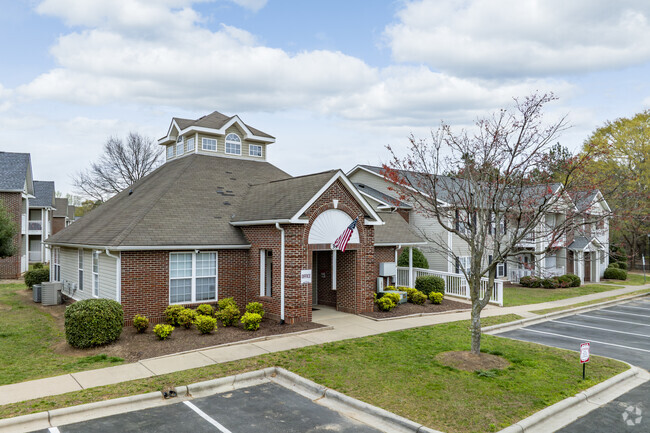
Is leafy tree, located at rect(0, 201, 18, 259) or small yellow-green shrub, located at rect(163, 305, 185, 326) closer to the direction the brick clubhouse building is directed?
the small yellow-green shrub

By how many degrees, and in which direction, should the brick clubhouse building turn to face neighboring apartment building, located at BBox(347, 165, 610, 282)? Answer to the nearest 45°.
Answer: approximately 90° to its left

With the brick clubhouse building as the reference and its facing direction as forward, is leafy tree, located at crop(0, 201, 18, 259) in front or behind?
behind

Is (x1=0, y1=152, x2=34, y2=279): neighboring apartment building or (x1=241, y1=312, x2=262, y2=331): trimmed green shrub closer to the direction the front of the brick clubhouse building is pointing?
the trimmed green shrub

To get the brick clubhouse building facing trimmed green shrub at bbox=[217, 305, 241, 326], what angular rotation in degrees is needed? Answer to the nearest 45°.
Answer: approximately 45° to its right

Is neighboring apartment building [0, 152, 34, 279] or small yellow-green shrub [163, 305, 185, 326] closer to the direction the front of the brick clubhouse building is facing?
the small yellow-green shrub

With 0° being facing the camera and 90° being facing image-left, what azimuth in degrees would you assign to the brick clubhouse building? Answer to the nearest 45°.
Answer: approximately 315°

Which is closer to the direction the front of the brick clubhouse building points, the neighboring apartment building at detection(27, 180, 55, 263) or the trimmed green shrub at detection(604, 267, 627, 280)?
the trimmed green shrub

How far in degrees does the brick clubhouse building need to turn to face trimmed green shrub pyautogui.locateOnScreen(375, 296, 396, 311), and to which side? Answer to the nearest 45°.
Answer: approximately 45° to its left

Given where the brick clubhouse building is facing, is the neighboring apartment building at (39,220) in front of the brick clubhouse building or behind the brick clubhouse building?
behind
